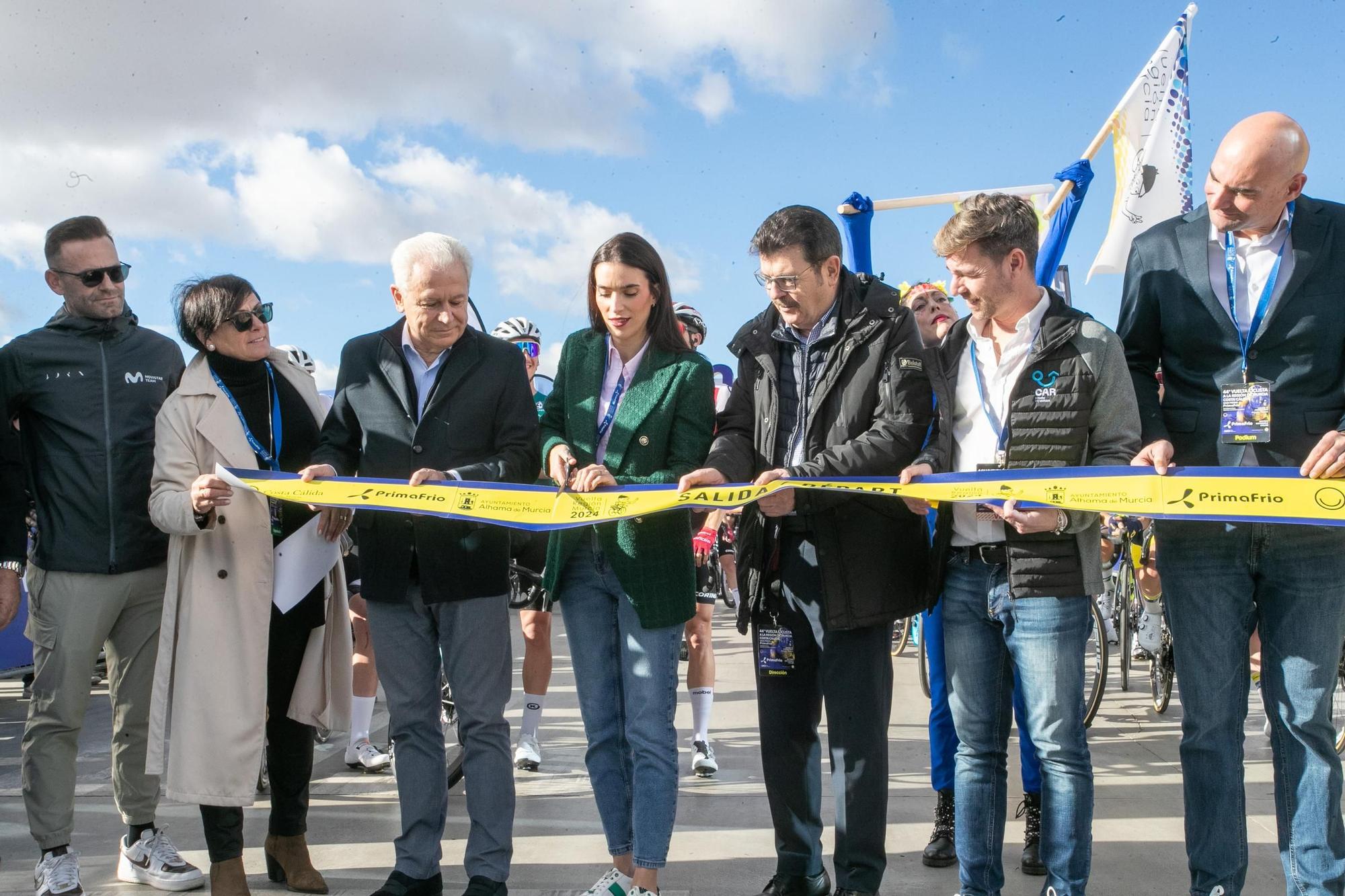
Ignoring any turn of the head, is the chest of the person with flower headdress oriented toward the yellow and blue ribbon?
yes

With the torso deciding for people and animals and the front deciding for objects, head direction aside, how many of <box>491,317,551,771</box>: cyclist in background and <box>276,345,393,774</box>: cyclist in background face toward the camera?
2

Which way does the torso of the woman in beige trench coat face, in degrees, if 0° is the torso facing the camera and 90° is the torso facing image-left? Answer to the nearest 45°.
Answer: approximately 315°

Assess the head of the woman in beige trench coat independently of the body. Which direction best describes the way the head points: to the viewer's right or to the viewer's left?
to the viewer's right

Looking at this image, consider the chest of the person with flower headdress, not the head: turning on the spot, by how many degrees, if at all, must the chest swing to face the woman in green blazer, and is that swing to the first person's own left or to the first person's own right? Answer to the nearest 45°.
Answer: approximately 45° to the first person's own right

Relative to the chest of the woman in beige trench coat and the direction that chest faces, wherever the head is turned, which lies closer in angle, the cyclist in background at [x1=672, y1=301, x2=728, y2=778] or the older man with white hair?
the older man with white hair

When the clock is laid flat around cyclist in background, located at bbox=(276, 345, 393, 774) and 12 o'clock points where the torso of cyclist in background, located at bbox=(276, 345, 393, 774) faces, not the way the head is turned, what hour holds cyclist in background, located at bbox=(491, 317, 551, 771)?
cyclist in background, located at bbox=(491, 317, 551, 771) is roughly at 10 o'clock from cyclist in background, located at bbox=(276, 345, 393, 774).

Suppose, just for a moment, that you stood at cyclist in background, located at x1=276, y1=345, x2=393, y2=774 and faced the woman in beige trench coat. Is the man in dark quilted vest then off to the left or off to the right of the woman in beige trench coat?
left

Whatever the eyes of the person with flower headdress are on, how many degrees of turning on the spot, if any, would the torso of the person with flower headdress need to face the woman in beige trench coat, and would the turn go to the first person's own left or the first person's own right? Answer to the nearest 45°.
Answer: approximately 45° to the first person's own right

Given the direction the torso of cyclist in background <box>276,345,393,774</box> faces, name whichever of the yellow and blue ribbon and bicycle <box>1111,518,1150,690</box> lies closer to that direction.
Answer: the yellow and blue ribbon
